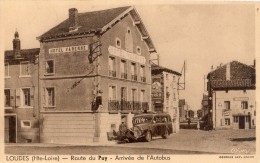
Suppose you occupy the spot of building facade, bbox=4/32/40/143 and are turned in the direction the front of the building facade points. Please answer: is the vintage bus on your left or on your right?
on your left

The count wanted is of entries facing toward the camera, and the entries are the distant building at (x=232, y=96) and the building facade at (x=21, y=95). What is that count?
2

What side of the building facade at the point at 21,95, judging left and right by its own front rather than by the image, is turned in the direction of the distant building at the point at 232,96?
left

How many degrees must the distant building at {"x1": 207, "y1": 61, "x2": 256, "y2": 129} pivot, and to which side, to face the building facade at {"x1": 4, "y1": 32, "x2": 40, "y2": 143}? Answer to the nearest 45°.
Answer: approximately 90° to its right

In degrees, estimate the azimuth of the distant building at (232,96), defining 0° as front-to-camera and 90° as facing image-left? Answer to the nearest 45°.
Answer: approximately 0°

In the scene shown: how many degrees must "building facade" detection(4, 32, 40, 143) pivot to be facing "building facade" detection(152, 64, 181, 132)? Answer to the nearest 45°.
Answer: approximately 90° to its left

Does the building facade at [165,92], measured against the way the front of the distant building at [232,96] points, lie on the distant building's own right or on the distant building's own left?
on the distant building's own right

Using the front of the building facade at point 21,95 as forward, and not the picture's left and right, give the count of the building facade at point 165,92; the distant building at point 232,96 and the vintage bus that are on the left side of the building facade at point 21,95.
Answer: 3
